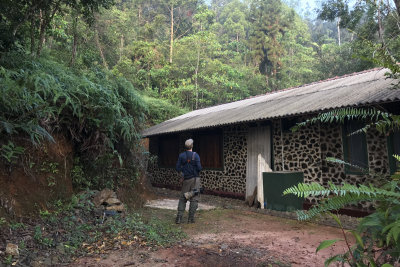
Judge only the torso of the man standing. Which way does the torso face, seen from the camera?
away from the camera

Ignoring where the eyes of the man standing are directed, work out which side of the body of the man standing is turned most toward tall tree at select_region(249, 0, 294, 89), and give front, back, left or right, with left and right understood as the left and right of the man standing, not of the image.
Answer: front

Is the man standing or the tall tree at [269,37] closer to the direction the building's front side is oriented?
the man standing

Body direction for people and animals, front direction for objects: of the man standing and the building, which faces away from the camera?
the man standing

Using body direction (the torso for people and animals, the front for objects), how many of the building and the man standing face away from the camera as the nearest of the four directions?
1

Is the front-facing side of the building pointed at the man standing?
yes

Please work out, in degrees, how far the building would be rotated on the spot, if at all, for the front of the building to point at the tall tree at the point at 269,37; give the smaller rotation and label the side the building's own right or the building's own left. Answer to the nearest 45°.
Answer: approximately 135° to the building's own right
